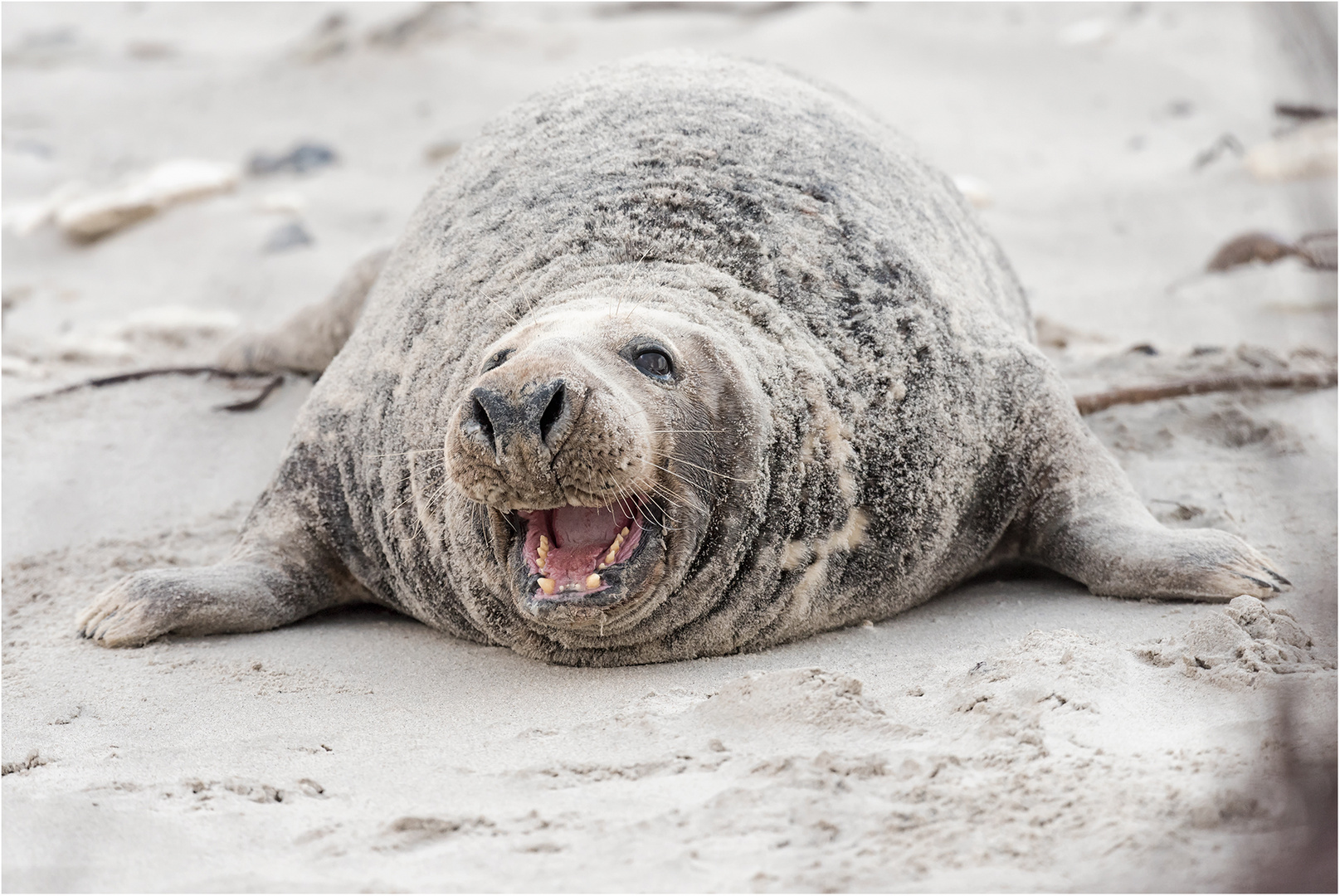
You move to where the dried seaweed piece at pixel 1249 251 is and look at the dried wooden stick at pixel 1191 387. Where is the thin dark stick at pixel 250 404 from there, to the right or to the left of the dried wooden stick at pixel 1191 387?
right

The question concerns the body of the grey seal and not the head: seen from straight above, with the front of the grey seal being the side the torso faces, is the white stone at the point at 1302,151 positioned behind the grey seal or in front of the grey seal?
behind

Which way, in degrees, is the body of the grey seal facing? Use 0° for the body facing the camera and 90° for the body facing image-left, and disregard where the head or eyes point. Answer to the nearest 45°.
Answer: approximately 0°

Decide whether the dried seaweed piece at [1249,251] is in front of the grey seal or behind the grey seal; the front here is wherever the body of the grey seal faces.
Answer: behind

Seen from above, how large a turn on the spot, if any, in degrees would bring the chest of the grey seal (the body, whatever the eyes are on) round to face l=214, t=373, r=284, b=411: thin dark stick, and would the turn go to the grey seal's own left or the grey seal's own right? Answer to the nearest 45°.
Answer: approximately 135° to the grey seal's own right

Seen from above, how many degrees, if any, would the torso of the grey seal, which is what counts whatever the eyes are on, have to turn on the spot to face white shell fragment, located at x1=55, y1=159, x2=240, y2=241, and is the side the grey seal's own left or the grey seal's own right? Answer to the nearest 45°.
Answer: approximately 135° to the grey seal's own right
